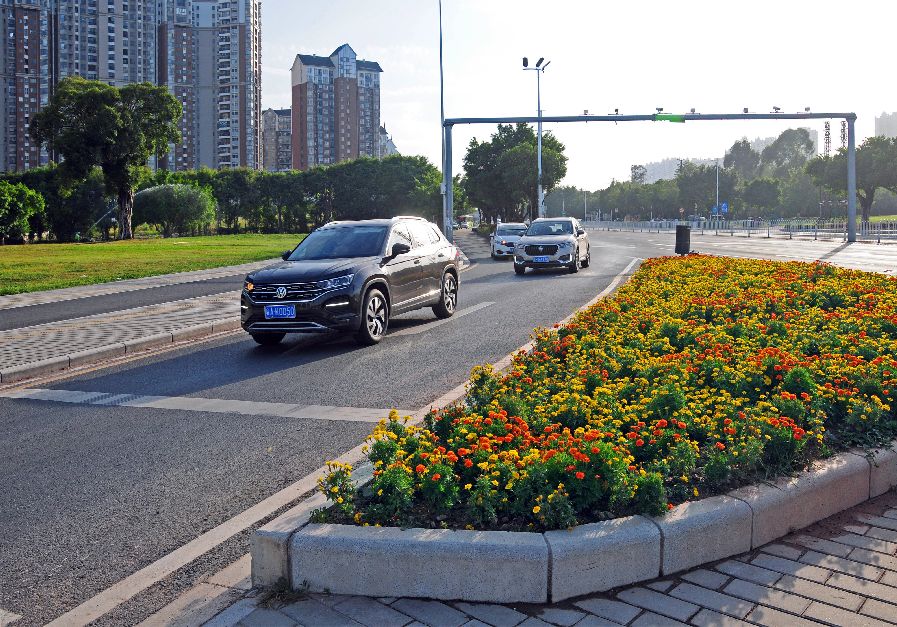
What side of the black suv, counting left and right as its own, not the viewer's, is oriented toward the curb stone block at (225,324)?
right

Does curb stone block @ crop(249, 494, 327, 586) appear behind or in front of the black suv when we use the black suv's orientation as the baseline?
in front

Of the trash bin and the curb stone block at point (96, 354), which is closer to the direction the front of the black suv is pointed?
the curb stone block

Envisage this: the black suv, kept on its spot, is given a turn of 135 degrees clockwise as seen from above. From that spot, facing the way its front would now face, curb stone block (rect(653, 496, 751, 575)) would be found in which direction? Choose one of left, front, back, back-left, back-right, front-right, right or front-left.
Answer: back

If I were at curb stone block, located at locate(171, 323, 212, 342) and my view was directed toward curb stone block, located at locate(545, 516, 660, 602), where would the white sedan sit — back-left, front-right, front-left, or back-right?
back-left

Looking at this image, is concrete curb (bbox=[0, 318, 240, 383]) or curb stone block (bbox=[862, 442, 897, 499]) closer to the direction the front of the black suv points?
the concrete curb

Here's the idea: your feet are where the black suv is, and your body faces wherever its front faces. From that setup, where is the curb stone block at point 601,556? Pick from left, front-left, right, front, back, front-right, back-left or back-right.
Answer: front-left

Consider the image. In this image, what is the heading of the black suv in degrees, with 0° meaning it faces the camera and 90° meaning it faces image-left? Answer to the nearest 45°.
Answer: approximately 45°

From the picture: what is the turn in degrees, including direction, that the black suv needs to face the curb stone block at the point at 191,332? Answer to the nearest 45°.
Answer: approximately 90° to its right
